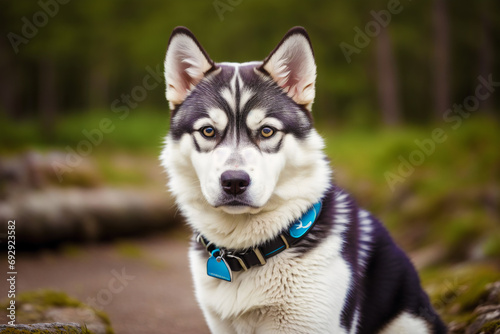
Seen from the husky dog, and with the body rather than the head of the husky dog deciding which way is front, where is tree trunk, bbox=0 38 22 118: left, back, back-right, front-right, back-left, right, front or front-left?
right

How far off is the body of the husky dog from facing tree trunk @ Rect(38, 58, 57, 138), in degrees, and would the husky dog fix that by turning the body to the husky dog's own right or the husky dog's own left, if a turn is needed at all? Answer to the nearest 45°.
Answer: approximately 90° to the husky dog's own right

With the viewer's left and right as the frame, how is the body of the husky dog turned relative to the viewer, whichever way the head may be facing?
facing the viewer and to the left of the viewer

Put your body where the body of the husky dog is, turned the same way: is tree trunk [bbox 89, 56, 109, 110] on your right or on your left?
on your right

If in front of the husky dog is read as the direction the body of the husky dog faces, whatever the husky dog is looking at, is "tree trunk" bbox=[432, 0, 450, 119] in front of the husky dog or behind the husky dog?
behind

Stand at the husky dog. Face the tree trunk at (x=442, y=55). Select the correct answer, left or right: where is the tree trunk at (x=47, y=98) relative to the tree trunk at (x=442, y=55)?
left

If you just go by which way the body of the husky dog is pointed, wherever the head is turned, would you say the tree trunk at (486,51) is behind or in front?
behind

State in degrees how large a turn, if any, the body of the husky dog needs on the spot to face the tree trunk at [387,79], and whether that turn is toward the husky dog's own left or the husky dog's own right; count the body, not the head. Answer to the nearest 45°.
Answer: approximately 135° to the husky dog's own right

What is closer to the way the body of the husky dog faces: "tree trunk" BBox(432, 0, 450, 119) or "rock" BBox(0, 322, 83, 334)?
the rock
